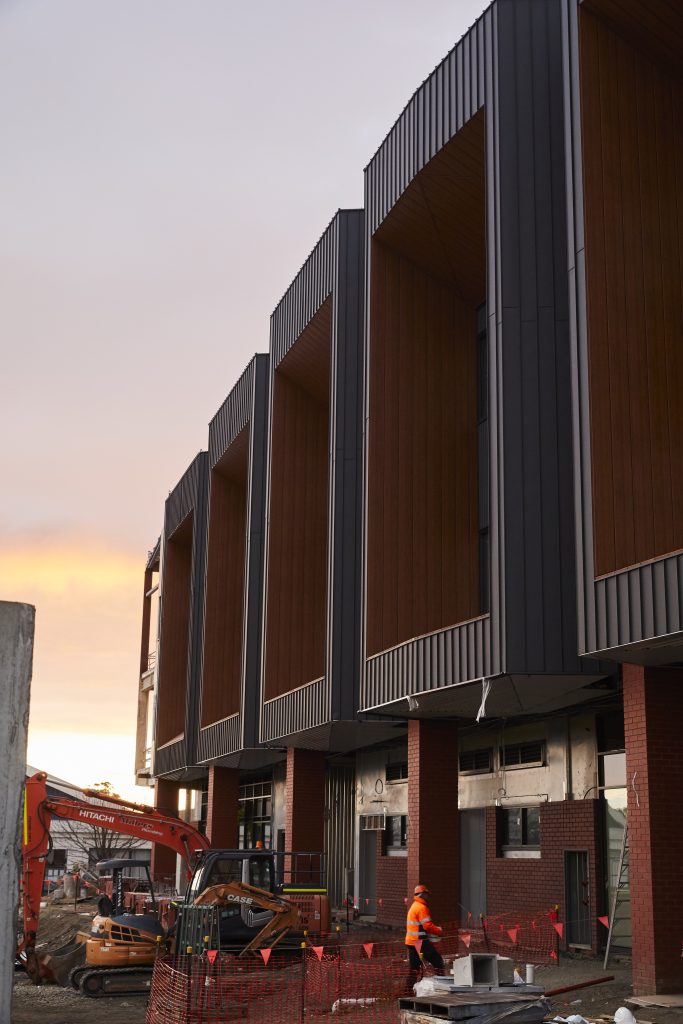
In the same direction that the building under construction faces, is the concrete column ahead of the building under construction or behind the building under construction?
ahead

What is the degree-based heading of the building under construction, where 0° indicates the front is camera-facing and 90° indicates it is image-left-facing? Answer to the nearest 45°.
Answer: approximately 45°
